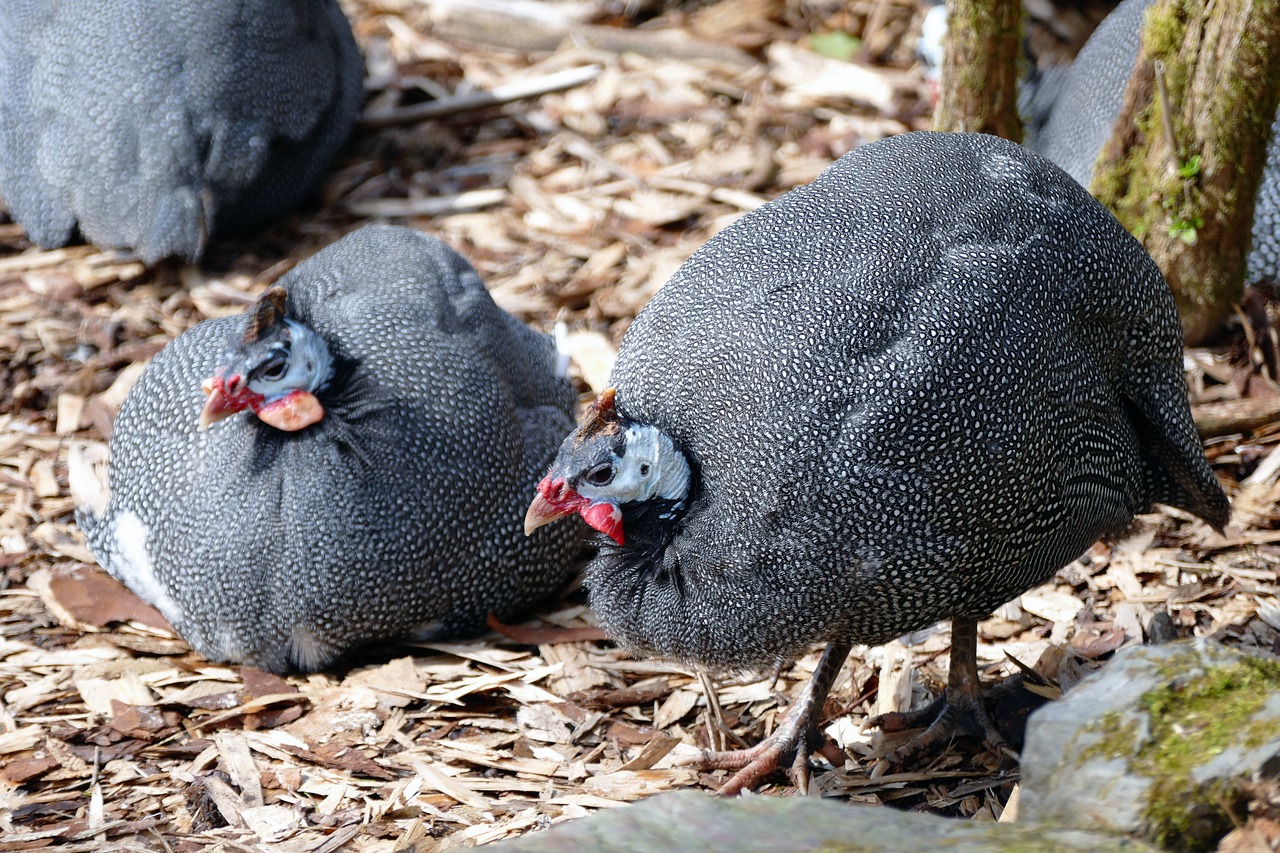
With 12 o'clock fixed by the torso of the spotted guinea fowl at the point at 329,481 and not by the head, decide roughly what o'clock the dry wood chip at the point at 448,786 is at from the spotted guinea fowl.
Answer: The dry wood chip is roughly at 10 o'clock from the spotted guinea fowl.

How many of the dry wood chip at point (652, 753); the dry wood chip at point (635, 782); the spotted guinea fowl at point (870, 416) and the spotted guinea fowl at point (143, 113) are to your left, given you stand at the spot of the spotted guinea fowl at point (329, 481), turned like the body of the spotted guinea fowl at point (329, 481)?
3

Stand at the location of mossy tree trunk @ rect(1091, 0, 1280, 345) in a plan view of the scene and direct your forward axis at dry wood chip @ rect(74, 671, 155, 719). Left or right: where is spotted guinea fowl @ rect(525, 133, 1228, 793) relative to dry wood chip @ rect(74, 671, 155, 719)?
left

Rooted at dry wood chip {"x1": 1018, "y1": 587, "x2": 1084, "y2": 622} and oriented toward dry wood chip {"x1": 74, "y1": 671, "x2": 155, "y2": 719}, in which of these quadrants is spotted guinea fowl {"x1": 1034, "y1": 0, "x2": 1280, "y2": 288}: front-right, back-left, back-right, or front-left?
back-right

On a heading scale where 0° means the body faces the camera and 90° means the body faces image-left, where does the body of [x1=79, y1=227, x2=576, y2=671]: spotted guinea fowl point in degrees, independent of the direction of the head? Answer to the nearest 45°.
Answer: approximately 45°

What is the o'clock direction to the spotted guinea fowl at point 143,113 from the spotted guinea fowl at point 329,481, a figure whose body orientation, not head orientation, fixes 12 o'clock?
the spotted guinea fowl at point 143,113 is roughly at 4 o'clock from the spotted guinea fowl at point 329,481.

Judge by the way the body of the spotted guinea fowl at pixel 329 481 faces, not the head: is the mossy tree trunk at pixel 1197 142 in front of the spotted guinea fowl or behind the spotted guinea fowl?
behind

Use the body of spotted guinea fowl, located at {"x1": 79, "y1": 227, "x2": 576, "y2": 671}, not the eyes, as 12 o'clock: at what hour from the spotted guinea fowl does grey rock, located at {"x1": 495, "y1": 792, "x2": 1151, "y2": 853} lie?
The grey rock is roughly at 10 o'clock from the spotted guinea fowl.

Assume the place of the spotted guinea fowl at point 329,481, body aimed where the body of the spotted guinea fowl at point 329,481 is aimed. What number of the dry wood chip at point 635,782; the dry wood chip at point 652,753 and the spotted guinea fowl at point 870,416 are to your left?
3
